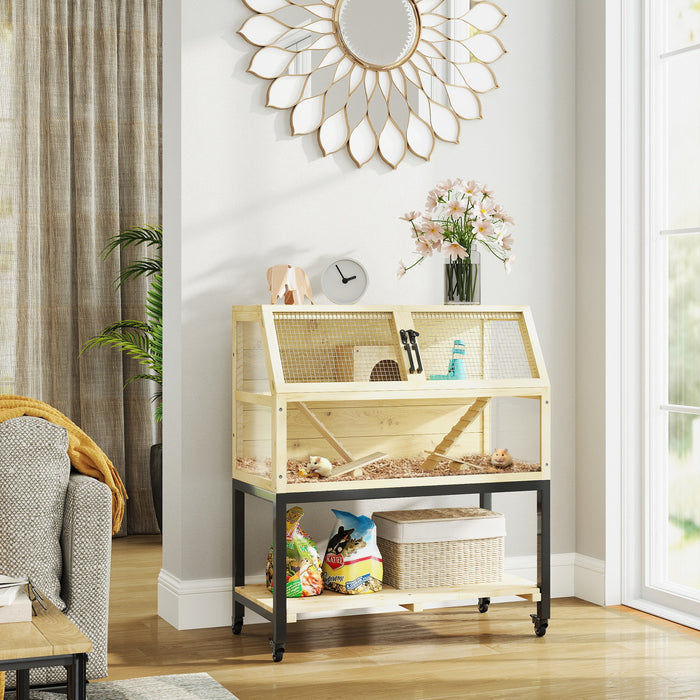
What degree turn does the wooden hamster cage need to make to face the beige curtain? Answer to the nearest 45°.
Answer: approximately 135° to its right

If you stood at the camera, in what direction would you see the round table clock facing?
facing the viewer

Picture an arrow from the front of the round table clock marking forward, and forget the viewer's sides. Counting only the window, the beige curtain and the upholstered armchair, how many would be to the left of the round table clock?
1

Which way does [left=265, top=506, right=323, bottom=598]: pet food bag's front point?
toward the camera

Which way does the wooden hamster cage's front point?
toward the camera
